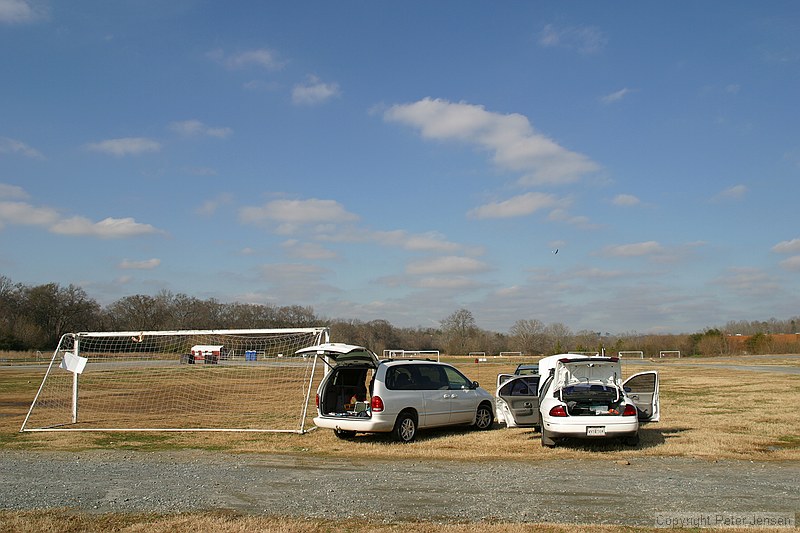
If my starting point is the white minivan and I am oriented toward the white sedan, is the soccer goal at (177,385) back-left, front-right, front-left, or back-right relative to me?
back-left

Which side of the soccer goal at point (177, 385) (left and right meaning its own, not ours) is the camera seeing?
back

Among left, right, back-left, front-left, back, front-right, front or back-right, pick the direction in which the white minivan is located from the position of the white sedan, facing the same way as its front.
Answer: left

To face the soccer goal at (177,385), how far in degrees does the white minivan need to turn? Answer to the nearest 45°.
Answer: approximately 90° to its left

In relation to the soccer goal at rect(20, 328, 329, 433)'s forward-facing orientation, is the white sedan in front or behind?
behind

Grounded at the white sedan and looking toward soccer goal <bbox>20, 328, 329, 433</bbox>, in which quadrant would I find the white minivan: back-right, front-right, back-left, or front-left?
front-left

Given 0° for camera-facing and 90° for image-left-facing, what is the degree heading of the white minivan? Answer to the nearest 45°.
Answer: approximately 225°

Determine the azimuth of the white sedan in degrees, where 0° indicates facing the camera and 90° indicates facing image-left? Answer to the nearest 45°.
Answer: approximately 180°
